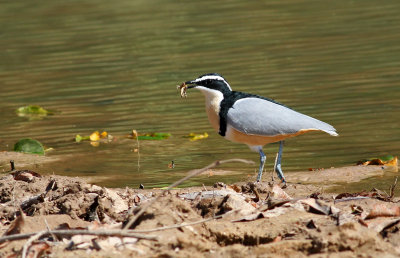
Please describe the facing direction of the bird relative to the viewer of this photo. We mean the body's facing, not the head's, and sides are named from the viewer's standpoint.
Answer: facing to the left of the viewer

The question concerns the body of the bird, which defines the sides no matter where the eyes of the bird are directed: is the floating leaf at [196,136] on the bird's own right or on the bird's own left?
on the bird's own right

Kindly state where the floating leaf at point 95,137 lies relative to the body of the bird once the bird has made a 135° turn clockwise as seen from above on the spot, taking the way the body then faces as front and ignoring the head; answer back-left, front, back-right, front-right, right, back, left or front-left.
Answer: left

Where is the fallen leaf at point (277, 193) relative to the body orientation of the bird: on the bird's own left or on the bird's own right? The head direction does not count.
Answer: on the bird's own left

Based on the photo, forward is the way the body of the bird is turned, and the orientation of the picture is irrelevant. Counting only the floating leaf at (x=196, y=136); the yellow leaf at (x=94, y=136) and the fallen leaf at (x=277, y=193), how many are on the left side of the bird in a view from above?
1

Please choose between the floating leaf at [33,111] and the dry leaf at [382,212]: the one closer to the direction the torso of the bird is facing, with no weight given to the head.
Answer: the floating leaf

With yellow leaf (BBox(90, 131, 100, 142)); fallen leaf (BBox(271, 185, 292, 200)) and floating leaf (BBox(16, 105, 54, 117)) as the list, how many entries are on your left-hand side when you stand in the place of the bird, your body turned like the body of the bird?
1

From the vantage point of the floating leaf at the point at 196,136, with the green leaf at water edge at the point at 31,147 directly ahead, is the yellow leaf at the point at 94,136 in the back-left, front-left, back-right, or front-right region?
front-right

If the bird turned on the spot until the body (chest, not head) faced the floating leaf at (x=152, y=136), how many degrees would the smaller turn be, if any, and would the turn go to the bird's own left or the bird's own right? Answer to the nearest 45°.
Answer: approximately 45° to the bird's own right

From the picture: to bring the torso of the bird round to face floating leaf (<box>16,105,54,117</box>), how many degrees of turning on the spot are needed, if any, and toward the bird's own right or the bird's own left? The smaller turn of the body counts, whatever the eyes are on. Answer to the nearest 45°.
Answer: approximately 45° to the bird's own right
